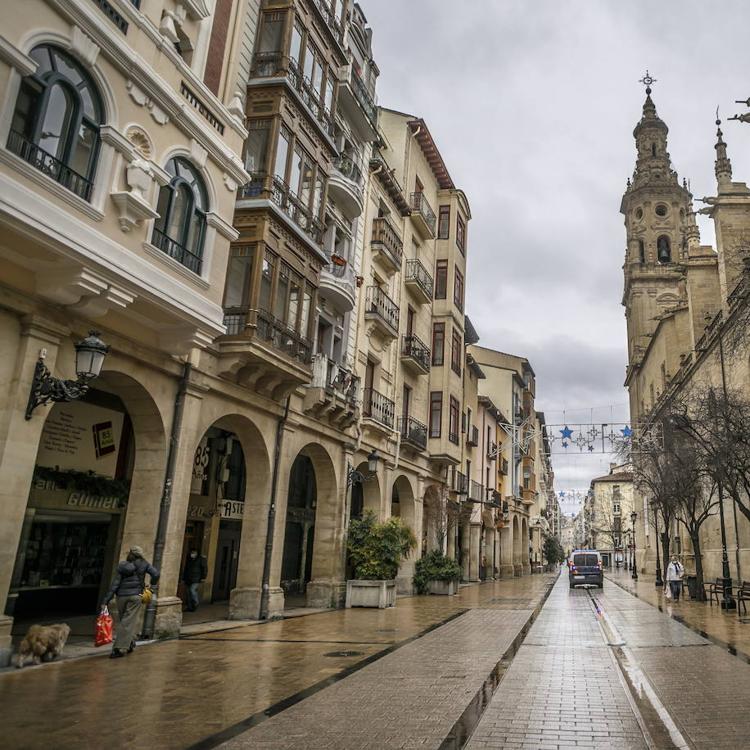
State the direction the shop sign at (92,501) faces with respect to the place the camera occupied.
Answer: facing the viewer and to the right of the viewer

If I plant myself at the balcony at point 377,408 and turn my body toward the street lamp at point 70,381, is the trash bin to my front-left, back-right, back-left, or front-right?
back-left

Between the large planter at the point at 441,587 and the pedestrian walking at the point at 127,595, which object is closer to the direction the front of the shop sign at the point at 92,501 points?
the pedestrian walking

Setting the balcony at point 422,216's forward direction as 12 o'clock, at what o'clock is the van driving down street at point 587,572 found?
The van driving down street is roughly at 10 o'clock from the balcony.

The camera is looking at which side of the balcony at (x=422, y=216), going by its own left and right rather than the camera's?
right

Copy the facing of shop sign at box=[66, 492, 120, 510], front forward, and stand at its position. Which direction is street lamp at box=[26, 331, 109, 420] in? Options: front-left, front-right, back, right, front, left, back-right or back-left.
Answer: front-right

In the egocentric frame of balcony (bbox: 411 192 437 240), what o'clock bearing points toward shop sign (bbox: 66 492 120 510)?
The shop sign is roughly at 4 o'clock from the balcony.

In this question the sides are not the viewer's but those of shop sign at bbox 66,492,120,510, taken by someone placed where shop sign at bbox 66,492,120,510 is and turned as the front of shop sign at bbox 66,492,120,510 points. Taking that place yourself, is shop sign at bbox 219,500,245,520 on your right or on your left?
on your left

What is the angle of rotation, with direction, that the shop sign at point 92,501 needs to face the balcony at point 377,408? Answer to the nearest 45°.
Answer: approximately 90° to its left

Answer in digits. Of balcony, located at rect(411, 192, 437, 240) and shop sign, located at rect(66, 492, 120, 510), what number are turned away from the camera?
0

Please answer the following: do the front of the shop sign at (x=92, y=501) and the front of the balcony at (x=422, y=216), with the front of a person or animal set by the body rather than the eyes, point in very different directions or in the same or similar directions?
same or similar directions

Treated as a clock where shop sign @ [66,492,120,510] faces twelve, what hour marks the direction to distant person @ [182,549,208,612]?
The distant person is roughly at 9 o'clock from the shop sign.

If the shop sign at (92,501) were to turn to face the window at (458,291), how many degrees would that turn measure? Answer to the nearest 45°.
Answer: approximately 90° to its left
